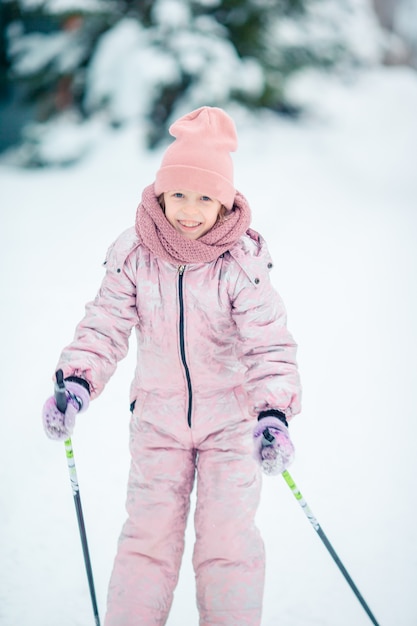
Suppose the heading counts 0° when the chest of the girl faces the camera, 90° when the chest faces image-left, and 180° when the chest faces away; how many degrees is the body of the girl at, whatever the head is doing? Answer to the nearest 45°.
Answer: approximately 0°
